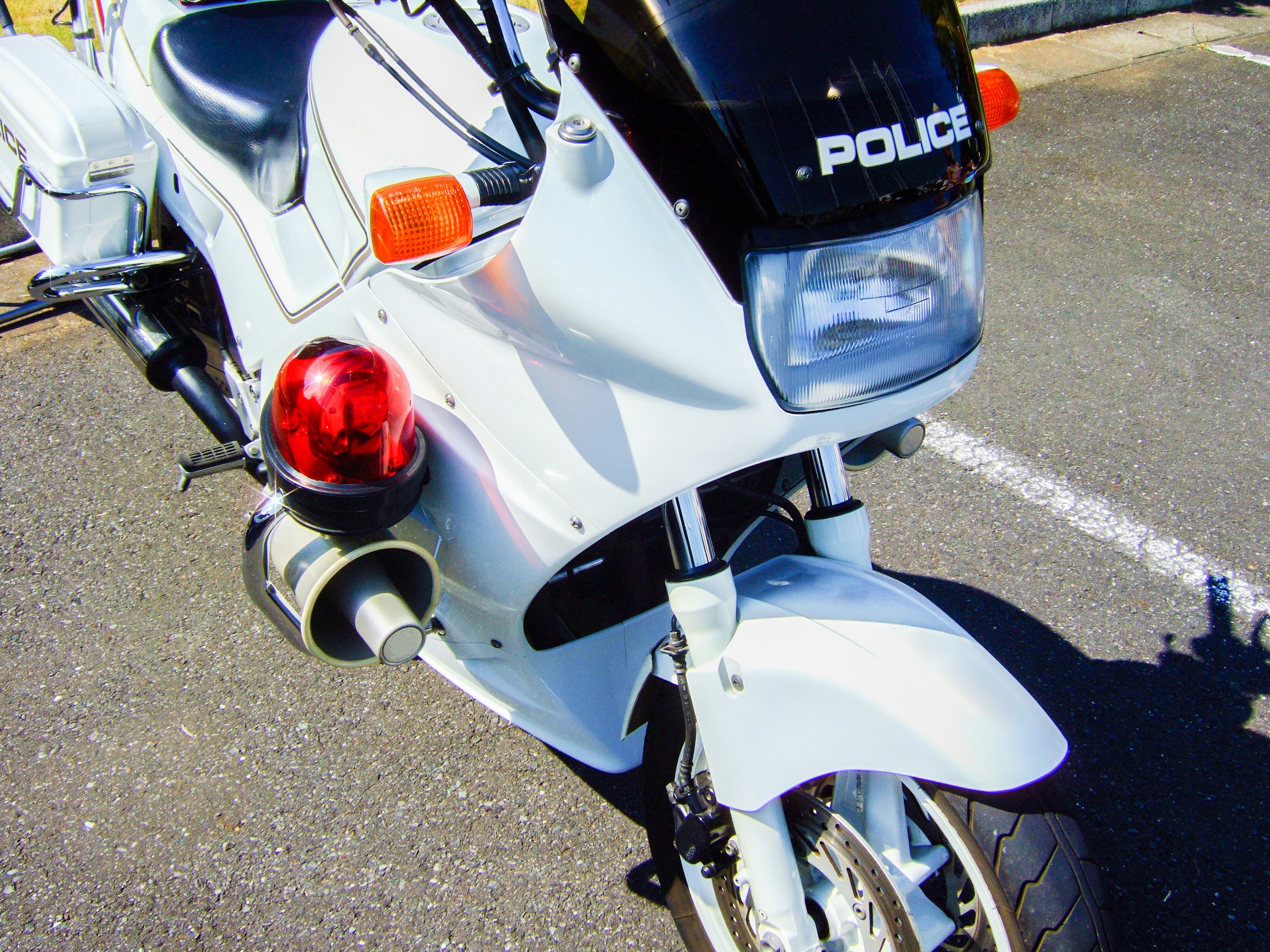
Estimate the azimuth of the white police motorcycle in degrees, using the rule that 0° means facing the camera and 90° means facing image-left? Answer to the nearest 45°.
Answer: approximately 315°
